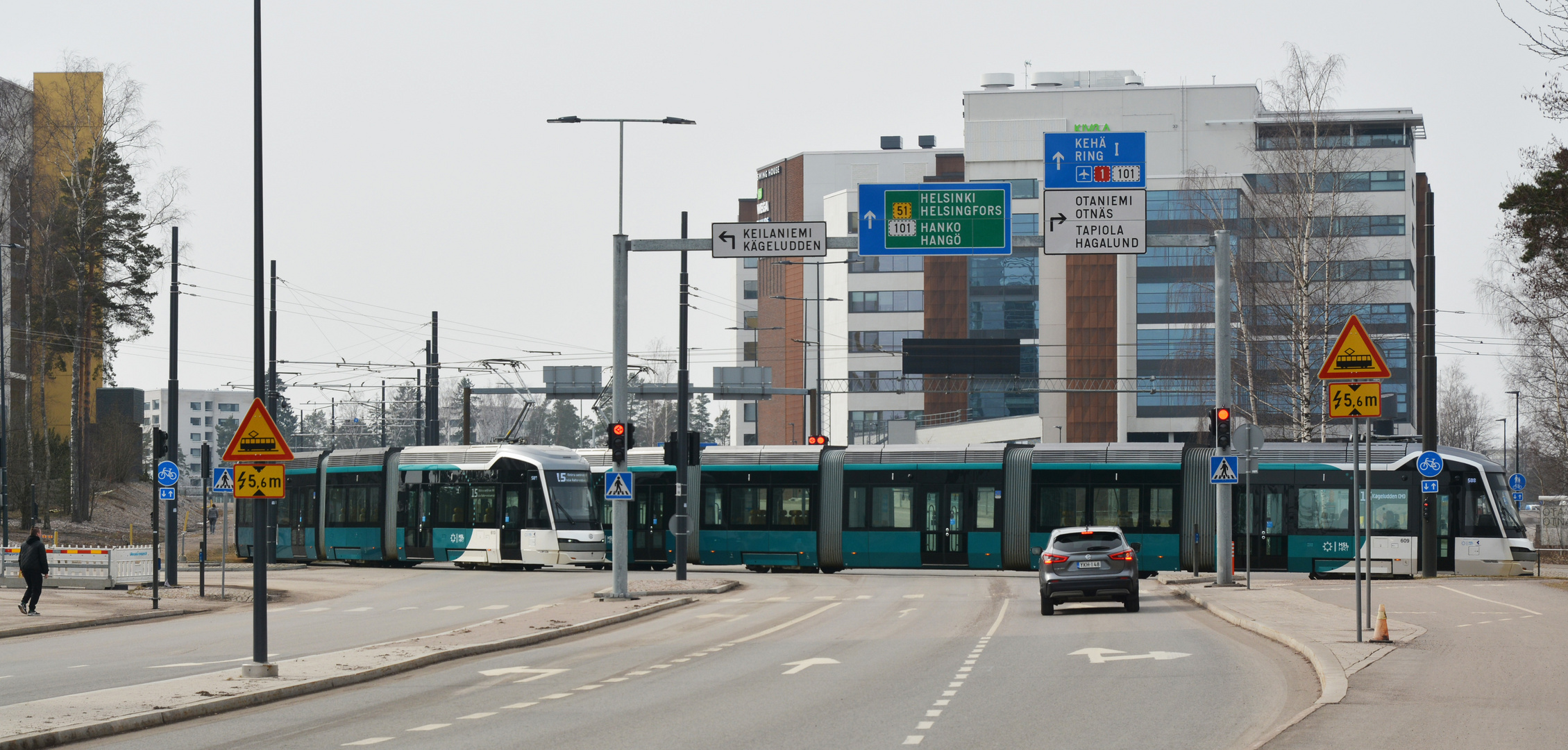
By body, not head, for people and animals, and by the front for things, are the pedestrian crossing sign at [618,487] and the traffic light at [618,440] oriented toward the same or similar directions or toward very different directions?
same or similar directions

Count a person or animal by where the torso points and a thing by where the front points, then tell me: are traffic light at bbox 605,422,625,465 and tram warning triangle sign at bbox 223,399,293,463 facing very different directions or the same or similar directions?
same or similar directions

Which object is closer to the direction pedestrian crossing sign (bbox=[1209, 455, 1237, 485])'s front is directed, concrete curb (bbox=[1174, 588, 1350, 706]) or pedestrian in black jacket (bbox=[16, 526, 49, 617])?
the concrete curb

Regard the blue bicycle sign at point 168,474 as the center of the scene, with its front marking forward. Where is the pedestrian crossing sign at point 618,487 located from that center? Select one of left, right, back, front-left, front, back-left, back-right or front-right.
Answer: front-left

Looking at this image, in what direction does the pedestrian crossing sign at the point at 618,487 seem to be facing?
toward the camera

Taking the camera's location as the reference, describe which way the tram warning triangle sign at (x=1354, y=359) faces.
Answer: facing the viewer

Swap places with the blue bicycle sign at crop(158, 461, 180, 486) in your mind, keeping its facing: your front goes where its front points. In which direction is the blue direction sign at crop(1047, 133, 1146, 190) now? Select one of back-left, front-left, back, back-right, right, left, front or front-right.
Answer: front-left

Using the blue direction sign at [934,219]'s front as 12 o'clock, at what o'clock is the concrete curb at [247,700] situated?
The concrete curb is roughly at 1 o'clock from the blue direction sign.

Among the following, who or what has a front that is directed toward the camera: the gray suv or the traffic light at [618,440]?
the traffic light

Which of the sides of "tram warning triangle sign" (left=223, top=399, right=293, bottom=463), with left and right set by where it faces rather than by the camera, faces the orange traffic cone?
left

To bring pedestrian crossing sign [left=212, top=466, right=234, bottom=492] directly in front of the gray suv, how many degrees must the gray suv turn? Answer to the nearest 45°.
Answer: approximately 90° to its left

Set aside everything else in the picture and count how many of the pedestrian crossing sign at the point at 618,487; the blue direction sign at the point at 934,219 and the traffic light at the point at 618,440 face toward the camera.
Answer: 3

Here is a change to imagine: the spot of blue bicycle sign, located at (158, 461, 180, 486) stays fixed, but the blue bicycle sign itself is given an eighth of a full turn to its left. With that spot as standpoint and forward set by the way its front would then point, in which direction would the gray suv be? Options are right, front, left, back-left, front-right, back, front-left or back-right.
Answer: front

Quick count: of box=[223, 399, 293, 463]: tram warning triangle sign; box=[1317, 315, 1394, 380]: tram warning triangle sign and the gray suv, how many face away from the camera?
1

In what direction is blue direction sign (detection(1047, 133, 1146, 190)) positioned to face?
toward the camera

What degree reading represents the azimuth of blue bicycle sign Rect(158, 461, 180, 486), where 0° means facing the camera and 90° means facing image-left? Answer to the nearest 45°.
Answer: approximately 0°

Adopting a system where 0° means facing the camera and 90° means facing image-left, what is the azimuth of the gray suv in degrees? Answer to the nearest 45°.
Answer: approximately 180°
